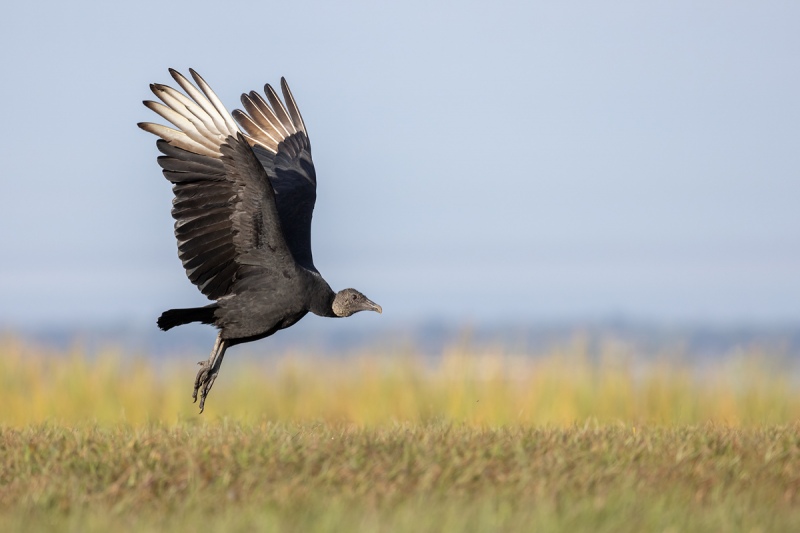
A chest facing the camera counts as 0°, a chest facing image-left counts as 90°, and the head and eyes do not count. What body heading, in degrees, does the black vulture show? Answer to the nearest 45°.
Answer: approximately 270°
